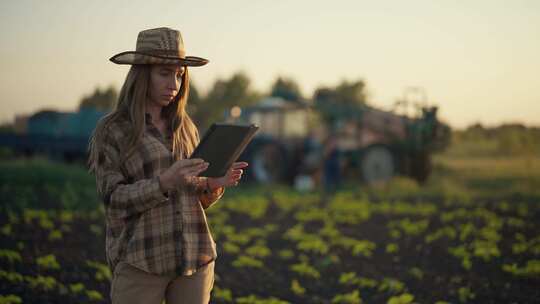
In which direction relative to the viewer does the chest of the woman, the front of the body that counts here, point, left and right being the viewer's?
facing the viewer and to the right of the viewer

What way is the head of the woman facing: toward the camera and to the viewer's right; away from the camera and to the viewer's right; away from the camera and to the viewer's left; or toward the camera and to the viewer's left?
toward the camera and to the viewer's right

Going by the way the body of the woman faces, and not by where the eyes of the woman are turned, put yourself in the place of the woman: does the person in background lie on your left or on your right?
on your left
